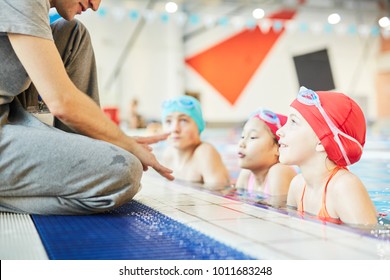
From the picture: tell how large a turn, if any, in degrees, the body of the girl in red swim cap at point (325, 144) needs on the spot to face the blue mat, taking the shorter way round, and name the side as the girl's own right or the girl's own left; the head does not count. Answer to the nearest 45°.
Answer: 0° — they already face it

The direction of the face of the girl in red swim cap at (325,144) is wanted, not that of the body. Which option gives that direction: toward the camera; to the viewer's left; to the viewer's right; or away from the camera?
to the viewer's left

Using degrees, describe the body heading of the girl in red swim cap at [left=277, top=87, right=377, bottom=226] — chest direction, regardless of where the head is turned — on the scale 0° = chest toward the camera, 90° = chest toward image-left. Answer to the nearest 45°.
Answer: approximately 45°

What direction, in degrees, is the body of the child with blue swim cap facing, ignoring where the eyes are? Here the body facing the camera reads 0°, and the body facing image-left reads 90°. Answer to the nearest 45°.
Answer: approximately 45°

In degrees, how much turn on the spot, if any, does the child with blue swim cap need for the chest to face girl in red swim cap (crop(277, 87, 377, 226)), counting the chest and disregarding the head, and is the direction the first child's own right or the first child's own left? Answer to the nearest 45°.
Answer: approximately 45° to the first child's own left

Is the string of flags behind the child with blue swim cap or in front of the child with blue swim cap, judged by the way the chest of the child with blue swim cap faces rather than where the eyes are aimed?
behind

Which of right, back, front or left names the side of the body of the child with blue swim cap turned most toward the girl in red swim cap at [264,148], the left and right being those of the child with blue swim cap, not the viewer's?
left
